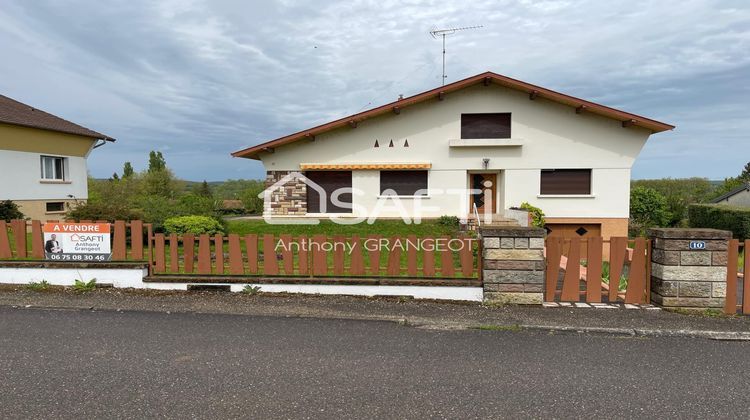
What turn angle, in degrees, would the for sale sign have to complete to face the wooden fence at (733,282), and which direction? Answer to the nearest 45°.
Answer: approximately 45° to its left

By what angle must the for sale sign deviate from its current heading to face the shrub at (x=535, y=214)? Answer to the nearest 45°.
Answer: approximately 90° to its left

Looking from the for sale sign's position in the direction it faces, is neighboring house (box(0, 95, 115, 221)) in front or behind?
behind

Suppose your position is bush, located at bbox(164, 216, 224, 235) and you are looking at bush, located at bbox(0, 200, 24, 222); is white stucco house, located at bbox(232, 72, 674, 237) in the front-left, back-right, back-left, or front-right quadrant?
back-right

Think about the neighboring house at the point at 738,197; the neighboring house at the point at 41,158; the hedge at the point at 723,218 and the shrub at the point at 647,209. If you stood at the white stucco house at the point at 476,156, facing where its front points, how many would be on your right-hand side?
1

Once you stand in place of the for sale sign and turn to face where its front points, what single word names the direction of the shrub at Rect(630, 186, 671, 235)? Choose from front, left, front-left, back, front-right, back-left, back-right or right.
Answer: left

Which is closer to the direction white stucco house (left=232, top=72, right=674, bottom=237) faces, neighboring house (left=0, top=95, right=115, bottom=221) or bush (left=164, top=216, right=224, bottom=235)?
the bush

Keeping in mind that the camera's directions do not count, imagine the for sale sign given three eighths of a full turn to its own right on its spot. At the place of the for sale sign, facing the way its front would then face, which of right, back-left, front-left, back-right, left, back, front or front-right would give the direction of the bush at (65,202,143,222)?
front-right

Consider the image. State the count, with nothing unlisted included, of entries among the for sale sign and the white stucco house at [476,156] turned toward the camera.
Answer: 2

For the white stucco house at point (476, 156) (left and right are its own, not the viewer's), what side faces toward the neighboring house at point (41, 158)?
right

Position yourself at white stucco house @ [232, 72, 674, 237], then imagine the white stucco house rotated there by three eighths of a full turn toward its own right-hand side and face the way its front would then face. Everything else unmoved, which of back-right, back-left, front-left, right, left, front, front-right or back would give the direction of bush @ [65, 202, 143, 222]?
left

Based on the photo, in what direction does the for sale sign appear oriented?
toward the camera

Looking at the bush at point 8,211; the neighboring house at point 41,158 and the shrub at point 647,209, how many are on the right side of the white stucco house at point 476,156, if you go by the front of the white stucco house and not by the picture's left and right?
2

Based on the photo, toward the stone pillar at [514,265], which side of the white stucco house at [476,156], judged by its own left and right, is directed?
front

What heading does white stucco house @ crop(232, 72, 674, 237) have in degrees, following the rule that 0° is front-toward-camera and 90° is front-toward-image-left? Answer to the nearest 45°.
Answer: approximately 0°

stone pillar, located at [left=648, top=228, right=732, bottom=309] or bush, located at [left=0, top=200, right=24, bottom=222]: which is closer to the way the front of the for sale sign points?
the stone pillar

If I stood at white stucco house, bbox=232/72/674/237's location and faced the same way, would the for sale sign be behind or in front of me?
in front

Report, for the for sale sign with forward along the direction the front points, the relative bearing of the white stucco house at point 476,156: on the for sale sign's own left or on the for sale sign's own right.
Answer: on the for sale sign's own left
